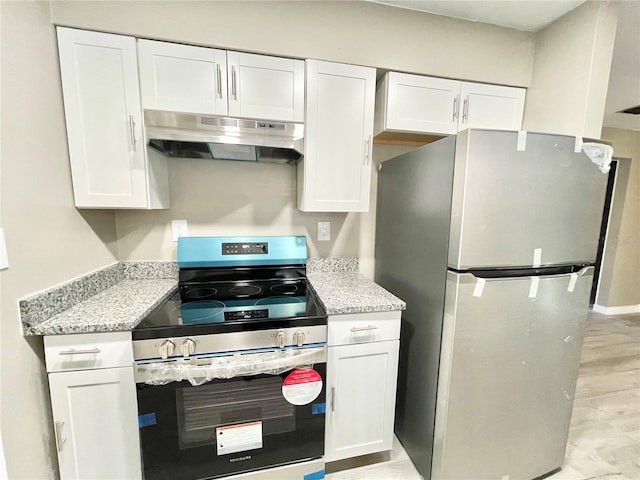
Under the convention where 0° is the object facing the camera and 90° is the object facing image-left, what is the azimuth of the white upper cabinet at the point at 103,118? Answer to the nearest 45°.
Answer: approximately 0°

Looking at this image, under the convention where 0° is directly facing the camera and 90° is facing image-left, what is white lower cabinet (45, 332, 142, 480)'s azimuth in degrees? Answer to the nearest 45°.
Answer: approximately 0°

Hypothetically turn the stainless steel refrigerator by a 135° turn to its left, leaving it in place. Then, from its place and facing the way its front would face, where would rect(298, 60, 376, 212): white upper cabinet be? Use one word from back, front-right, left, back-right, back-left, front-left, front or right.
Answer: left
